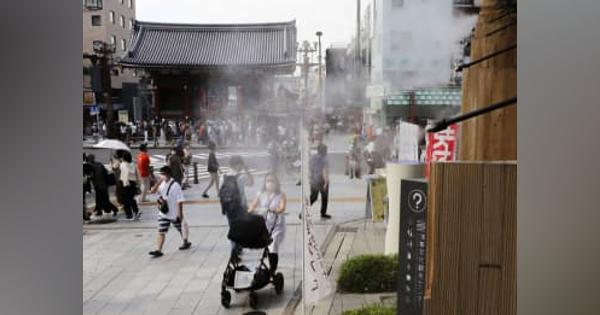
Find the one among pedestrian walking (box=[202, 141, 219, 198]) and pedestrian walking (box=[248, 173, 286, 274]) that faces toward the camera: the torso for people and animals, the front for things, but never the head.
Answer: pedestrian walking (box=[248, 173, 286, 274])

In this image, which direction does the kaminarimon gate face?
toward the camera

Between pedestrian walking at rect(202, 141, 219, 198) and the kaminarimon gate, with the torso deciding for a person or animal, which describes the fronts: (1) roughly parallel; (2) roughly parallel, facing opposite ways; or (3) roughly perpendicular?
roughly perpendicular

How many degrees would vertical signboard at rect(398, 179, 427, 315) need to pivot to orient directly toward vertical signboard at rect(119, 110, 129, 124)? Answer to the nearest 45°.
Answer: approximately 90° to its right
